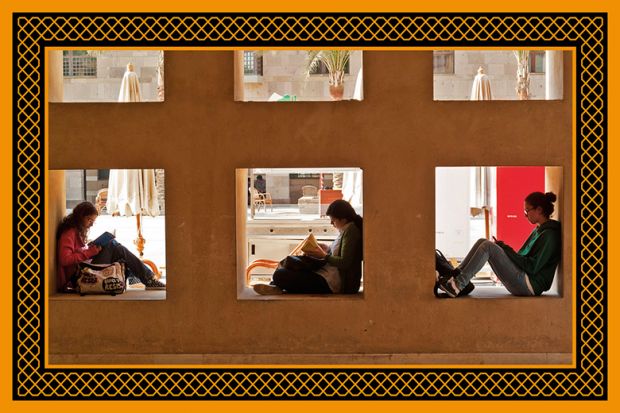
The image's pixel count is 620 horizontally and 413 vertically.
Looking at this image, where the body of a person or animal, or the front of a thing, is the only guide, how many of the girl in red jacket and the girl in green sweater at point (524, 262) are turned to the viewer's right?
1

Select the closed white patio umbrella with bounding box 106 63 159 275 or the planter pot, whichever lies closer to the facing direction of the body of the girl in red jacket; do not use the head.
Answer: the planter pot

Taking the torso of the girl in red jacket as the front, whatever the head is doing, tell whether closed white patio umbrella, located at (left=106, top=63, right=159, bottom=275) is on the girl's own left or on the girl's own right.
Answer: on the girl's own left

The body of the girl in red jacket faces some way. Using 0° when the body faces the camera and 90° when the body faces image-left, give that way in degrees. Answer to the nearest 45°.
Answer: approximately 270°

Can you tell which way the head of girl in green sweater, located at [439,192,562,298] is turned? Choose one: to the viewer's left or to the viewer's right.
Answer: to the viewer's left

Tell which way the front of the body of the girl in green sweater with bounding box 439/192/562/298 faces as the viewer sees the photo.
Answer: to the viewer's left
